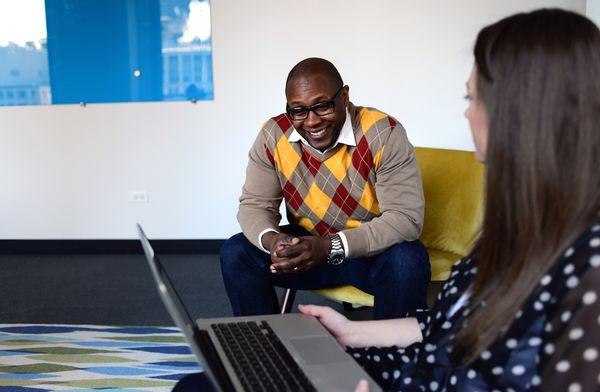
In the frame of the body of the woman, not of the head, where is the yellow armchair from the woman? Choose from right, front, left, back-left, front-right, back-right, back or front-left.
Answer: front-right

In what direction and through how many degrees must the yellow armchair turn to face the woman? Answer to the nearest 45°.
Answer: approximately 45° to its left

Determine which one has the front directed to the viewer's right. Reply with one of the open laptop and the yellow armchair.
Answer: the open laptop

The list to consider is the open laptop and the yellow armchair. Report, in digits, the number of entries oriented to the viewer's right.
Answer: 1

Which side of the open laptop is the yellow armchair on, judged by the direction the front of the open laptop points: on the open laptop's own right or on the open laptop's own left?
on the open laptop's own left

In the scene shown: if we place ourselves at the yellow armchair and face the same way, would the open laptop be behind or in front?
in front

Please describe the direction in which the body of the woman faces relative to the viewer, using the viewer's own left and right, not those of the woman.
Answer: facing away from the viewer and to the left of the viewer

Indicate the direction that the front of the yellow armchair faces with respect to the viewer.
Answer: facing the viewer and to the left of the viewer

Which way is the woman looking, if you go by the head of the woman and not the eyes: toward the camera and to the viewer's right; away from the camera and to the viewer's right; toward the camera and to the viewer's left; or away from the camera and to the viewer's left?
away from the camera and to the viewer's left

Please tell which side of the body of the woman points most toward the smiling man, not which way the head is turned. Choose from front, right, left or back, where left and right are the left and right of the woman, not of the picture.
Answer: front

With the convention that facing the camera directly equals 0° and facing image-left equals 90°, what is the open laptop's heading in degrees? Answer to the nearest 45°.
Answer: approximately 270°
